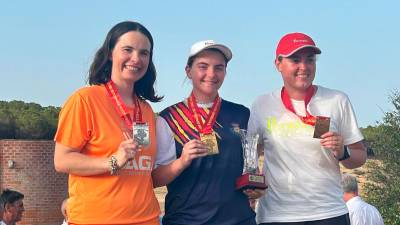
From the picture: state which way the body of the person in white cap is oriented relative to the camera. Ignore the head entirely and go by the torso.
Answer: toward the camera

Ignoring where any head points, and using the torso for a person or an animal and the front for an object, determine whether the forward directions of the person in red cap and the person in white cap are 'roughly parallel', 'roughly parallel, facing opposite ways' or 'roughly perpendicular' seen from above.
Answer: roughly parallel

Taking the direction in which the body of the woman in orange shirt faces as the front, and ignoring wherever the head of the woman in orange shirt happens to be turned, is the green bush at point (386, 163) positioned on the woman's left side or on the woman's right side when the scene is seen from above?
on the woman's left side

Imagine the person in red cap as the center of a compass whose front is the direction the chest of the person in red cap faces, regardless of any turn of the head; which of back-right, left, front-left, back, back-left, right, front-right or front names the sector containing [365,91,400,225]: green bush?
back

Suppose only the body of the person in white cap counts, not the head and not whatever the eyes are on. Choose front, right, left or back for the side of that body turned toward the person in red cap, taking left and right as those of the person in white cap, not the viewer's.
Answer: left

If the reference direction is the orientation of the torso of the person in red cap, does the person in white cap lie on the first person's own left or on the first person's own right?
on the first person's own right

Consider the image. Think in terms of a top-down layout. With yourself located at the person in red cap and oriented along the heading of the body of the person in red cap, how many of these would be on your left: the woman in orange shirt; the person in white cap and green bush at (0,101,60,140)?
0

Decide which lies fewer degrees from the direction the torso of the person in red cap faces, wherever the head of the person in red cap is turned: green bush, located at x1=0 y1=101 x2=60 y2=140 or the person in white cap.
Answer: the person in white cap

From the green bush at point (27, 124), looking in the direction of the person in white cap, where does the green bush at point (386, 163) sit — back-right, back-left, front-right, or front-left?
front-left

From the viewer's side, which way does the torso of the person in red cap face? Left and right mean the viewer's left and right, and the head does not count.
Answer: facing the viewer

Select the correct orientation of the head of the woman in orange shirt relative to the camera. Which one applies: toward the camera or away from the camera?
toward the camera

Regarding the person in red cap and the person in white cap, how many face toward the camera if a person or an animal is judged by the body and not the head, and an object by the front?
2

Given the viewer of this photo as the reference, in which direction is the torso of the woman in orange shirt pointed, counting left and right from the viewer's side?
facing the viewer and to the right of the viewer

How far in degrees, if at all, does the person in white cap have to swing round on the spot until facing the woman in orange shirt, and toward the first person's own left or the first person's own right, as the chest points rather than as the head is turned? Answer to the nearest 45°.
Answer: approximately 45° to the first person's own right

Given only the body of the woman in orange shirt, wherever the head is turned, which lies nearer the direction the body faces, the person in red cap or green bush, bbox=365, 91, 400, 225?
the person in red cap
